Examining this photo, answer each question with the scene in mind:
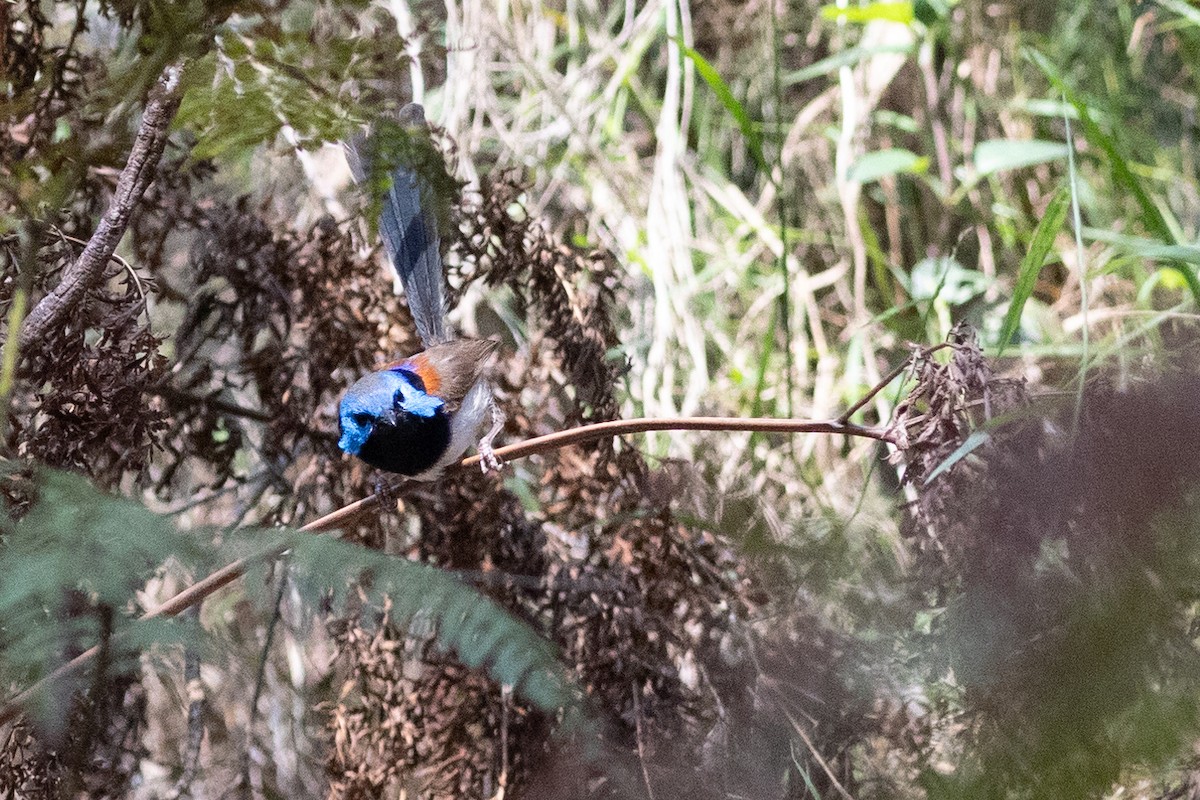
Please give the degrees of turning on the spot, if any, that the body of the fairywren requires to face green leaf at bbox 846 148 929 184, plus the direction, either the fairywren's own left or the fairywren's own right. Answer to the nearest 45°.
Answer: approximately 180°

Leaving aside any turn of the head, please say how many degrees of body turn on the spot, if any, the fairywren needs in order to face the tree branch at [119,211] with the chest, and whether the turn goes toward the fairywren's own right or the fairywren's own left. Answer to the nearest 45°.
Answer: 0° — it already faces it

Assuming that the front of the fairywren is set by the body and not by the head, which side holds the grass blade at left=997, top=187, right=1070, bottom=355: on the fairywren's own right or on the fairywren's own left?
on the fairywren's own left

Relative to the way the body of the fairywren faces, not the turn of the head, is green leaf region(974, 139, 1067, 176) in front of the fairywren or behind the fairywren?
behind

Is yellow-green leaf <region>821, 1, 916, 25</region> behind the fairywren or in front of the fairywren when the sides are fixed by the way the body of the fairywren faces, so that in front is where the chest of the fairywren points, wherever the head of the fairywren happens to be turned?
behind

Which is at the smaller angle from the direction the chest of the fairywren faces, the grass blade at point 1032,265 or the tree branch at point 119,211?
the tree branch

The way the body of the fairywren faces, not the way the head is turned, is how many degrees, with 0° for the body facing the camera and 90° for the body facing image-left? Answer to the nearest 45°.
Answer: approximately 45°
